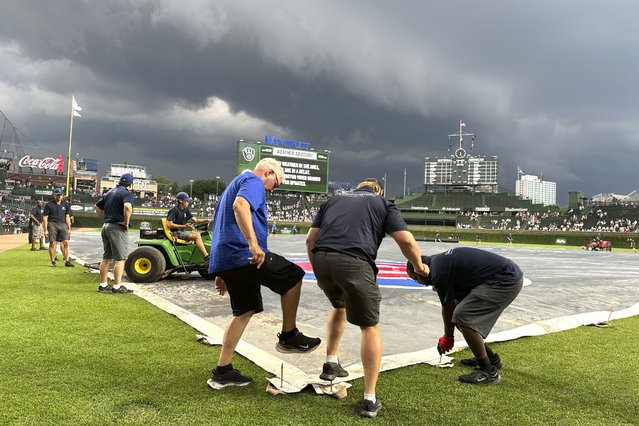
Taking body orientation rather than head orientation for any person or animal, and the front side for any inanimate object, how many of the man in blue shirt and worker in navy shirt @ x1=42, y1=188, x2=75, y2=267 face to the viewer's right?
1

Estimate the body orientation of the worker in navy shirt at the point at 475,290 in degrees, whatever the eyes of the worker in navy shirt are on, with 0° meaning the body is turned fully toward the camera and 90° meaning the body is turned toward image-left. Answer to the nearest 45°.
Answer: approximately 90°

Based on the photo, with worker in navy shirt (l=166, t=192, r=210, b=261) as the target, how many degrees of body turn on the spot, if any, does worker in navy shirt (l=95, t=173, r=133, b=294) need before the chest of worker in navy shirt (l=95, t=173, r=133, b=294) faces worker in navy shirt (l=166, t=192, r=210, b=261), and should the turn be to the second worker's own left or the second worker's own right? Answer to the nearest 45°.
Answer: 0° — they already face them

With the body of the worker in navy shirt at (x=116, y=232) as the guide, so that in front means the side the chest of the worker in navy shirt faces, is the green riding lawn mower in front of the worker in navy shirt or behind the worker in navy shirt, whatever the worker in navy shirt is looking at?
in front

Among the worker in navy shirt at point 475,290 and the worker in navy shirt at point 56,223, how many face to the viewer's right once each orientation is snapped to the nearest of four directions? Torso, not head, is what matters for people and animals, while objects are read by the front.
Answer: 0
